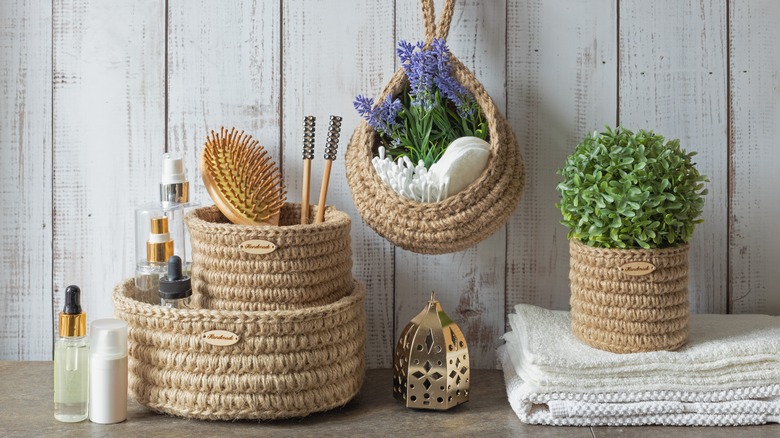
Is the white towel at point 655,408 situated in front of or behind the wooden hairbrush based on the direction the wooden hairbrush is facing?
in front

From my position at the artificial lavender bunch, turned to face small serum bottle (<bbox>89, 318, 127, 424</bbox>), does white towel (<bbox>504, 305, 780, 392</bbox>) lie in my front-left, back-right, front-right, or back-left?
back-left

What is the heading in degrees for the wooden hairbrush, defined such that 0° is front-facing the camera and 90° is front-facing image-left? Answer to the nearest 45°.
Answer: approximately 315°

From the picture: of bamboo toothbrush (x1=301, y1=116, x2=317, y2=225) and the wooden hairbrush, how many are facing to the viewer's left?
0

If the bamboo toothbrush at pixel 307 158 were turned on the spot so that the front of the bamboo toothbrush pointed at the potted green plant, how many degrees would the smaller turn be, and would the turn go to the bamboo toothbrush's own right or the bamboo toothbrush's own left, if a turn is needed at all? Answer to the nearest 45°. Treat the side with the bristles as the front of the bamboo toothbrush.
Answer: approximately 90° to the bamboo toothbrush's own left
